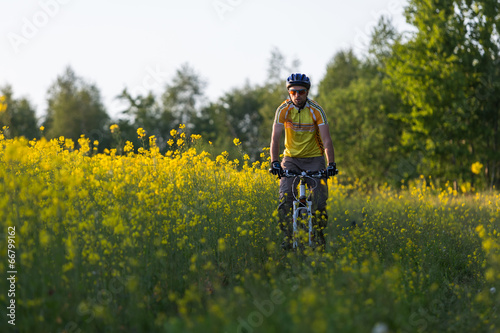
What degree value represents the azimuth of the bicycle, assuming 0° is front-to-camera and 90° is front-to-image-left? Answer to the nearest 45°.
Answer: approximately 0°

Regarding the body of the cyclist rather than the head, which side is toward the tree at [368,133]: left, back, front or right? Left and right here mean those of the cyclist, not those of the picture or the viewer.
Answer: back

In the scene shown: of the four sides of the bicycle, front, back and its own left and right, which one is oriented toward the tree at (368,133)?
back

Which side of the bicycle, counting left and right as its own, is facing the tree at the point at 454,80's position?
back

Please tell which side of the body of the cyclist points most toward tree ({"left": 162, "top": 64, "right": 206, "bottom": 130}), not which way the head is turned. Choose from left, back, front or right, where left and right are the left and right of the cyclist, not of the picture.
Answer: back

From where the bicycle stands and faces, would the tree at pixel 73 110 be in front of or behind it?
behind

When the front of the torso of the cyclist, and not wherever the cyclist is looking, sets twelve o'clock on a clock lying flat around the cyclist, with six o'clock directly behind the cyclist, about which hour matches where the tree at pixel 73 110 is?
The tree is roughly at 5 o'clock from the cyclist.

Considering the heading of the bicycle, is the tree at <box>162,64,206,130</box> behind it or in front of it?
behind
